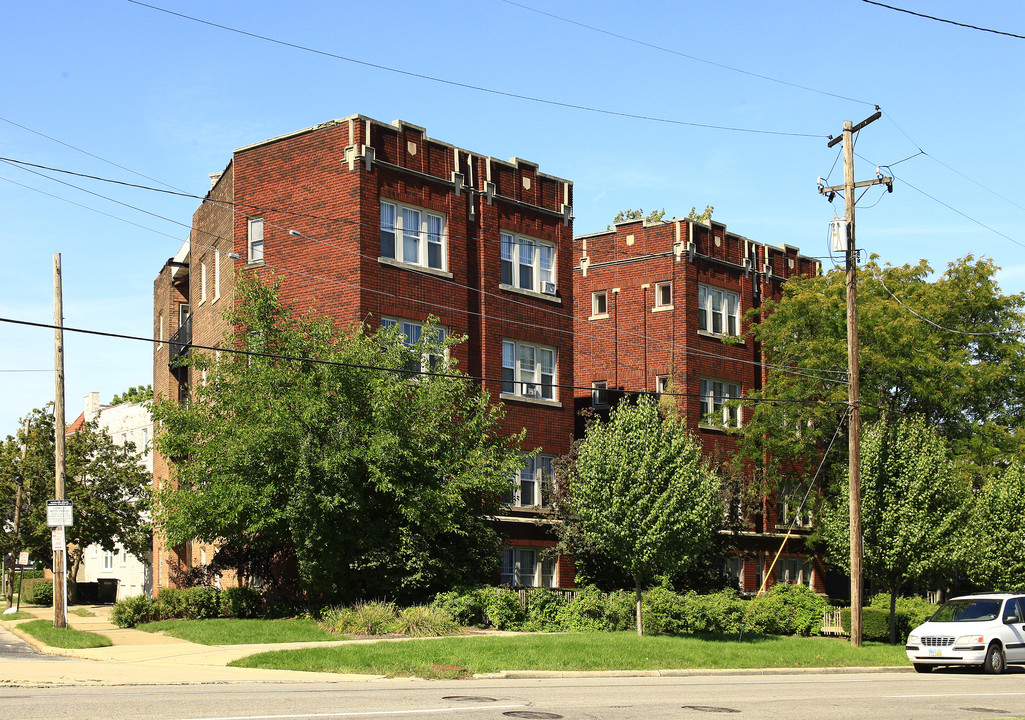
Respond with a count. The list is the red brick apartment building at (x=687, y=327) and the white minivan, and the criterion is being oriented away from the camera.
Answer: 0

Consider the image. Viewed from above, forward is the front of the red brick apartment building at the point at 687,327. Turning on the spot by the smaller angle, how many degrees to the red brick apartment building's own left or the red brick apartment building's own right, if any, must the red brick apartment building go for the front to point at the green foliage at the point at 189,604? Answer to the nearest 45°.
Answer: approximately 90° to the red brick apartment building's own right

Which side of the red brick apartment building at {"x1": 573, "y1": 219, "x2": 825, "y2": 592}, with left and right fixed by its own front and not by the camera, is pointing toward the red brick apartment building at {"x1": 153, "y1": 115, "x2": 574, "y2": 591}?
right

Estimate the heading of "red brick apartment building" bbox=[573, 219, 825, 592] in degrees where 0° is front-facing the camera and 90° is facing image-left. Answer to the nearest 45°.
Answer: approximately 315°

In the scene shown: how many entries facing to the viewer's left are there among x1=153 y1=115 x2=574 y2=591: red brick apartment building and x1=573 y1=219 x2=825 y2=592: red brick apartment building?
0

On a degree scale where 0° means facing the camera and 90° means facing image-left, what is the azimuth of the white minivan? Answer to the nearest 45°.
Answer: approximately 45°
